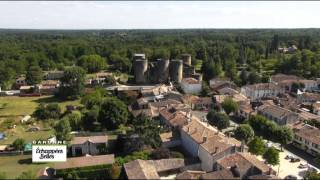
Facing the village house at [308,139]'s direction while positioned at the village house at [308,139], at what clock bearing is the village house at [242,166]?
the village house at [242,166] is roughly at 11 o'clock from the village house at [308,139].

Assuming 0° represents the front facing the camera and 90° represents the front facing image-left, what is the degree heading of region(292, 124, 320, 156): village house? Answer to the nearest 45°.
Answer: approximately 45°

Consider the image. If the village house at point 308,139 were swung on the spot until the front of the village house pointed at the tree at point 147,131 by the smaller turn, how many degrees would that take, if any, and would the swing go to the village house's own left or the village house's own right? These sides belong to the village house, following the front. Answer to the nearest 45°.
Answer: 0° — it already faces it
